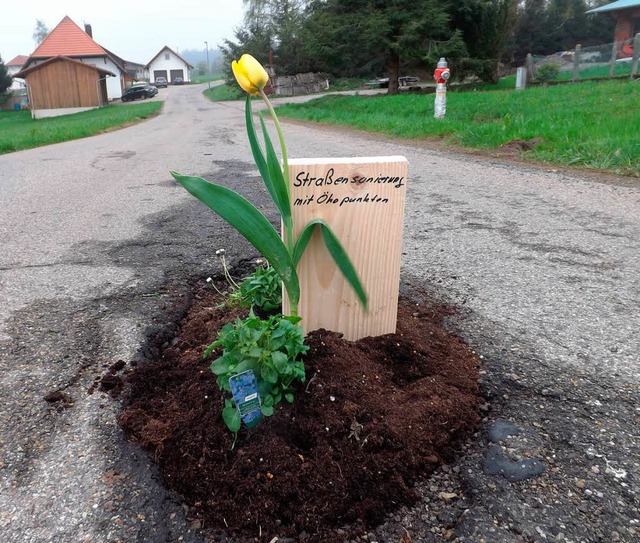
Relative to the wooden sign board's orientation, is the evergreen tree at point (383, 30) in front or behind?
behind

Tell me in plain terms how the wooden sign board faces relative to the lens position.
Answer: facing the viewer

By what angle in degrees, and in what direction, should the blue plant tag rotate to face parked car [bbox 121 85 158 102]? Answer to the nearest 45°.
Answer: approximately 180°

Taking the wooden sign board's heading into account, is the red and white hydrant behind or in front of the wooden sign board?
behind

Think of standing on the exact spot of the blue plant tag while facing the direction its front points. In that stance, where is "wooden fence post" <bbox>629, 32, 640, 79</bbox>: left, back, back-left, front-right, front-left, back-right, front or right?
back-left

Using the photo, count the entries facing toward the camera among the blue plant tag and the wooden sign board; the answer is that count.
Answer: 2

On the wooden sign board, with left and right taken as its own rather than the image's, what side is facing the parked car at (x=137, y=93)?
back

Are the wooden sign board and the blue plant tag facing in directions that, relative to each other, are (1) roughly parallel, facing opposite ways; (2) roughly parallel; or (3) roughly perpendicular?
roughly parallel

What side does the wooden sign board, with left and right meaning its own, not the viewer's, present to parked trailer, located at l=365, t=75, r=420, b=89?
back

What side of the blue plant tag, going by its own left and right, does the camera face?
front
